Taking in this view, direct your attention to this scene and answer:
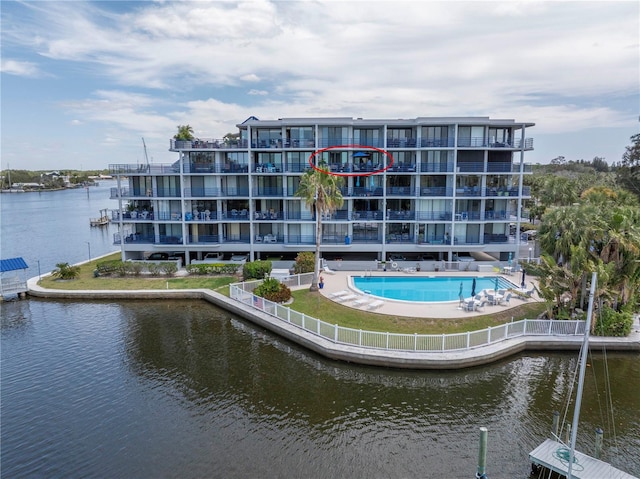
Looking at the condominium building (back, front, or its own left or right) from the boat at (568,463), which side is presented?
front

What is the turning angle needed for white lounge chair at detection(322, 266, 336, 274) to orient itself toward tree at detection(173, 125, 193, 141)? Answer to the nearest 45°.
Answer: approximately 180°

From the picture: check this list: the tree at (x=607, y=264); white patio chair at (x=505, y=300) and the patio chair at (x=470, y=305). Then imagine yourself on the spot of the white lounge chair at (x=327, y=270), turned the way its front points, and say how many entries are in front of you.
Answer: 3

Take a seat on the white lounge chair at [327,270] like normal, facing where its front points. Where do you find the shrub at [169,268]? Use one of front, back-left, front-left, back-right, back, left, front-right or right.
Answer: back-right

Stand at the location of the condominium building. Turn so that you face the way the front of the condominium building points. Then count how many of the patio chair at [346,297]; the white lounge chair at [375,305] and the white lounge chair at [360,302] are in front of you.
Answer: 3

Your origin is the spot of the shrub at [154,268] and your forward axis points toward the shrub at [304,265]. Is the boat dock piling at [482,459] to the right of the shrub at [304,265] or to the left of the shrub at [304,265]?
right

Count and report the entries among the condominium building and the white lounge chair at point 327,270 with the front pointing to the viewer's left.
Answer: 0

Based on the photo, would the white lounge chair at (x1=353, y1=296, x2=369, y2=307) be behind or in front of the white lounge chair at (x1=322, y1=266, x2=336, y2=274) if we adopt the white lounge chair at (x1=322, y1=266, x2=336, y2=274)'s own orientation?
in front

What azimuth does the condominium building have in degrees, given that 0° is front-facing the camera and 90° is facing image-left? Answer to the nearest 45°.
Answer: approximately 0°

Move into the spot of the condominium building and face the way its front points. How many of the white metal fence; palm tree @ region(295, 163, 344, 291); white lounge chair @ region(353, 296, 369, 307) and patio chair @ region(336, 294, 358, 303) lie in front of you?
4

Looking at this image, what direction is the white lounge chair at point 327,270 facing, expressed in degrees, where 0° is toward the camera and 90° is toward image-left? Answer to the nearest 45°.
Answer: approximately 315°

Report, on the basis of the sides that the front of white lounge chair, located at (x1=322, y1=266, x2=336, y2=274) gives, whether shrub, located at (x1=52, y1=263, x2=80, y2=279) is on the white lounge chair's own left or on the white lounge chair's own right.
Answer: on the white lounge chair's own right
